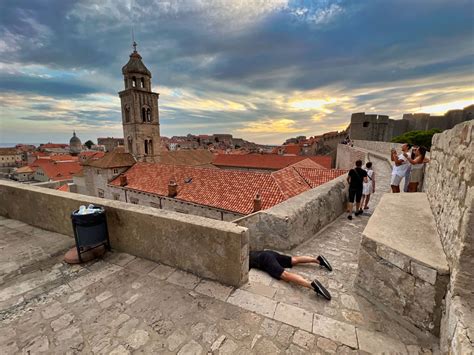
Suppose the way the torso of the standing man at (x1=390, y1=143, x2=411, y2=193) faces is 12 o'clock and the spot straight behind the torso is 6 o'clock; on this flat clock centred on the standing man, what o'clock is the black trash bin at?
The black trash bin is roughly at 10 o'clock from the standing man.

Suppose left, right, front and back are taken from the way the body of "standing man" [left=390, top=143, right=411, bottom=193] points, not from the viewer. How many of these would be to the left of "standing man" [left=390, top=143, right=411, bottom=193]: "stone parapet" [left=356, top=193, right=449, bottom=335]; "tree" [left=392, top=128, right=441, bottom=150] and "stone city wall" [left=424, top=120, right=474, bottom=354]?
2

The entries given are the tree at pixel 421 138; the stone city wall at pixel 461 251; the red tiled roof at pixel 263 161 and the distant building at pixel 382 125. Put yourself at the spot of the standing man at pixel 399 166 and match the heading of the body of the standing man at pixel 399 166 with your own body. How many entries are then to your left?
1

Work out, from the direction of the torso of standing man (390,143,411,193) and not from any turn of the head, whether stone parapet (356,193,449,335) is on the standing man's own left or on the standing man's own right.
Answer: on the standing man's own left

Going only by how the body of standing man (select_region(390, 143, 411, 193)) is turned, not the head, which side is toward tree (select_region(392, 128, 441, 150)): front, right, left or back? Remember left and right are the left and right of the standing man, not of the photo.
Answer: right

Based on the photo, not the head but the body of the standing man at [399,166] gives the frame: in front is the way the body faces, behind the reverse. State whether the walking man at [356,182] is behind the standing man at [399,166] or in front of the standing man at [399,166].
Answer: in front

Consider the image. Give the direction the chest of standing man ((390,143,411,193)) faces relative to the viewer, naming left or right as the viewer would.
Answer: facing to the left of the viewer

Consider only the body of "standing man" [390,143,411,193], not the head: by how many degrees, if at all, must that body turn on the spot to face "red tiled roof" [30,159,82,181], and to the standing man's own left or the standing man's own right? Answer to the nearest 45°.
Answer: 0° — they already face it

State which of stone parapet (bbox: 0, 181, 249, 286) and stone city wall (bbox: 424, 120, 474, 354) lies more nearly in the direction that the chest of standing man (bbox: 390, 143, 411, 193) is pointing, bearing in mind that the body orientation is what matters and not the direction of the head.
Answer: the stone parapet

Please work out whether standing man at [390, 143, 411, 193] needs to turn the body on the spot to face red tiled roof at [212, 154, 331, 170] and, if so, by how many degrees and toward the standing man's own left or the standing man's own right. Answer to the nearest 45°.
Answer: approximately 45° to the standing man's own right

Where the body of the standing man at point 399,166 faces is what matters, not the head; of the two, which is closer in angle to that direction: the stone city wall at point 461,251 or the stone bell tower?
the stone bell tower

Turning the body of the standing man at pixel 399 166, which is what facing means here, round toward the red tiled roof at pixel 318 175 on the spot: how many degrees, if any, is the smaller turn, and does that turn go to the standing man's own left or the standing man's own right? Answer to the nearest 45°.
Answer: approximately 45° to the standing man's own right

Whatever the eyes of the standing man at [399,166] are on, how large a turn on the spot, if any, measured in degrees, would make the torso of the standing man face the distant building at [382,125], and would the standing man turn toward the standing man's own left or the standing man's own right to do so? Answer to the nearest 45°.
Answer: approximately 90° to the standing man's own right

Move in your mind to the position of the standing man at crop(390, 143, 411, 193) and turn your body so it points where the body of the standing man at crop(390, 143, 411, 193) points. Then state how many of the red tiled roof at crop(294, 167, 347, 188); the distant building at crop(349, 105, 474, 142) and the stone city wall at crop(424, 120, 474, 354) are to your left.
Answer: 1
